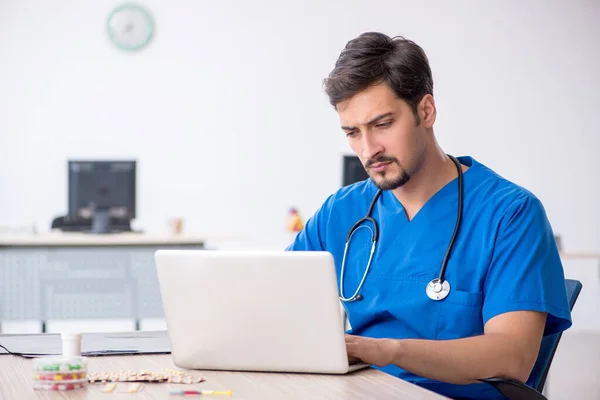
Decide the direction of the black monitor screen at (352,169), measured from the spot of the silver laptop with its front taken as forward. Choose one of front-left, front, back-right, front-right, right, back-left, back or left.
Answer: front-left

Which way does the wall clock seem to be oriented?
toward the camera

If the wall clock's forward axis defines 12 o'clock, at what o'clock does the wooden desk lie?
The wooden desk is roughly at 12 o'clock from the wall clock.

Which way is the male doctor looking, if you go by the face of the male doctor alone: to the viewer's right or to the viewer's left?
to the viewer's left

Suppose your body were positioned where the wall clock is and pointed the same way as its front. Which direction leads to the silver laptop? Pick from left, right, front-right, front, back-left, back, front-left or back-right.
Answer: front
